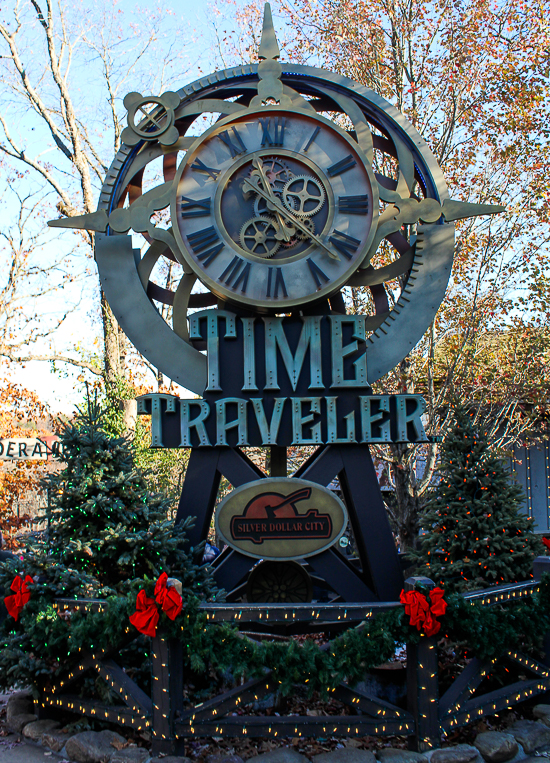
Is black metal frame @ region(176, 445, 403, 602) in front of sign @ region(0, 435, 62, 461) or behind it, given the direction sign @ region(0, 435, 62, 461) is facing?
in front

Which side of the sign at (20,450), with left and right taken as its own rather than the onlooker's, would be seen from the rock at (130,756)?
front

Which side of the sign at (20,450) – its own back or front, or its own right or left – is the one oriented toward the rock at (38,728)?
front

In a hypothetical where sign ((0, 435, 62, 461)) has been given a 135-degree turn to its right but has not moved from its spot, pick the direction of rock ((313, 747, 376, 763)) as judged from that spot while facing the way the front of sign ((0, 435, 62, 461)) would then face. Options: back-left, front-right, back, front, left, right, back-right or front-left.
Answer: back-left

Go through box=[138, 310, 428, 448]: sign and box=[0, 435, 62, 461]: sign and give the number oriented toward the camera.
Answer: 2

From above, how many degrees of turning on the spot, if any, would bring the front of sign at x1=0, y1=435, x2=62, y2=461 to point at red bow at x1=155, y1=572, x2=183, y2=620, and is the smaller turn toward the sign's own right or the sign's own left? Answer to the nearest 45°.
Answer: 0° — it already faces it

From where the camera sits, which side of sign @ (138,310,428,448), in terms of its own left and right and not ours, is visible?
front

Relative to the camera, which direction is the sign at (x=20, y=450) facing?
toward the camera

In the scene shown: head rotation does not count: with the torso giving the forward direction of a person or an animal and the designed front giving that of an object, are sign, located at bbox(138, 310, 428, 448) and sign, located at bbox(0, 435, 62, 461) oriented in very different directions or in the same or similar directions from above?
same or similar directions

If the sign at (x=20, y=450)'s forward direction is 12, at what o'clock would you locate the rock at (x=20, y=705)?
The rock is roughly at 12 o'clock from the sign.

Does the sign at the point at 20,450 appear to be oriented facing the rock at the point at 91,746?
yes

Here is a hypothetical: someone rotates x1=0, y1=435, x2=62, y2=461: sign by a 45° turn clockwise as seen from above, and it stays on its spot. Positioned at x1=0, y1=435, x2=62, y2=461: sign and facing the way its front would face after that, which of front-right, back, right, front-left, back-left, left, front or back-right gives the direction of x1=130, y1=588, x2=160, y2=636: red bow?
front-left

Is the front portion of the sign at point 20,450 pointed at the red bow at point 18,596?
yes
